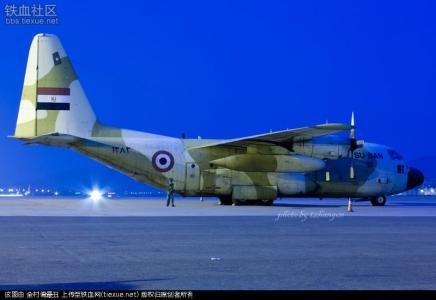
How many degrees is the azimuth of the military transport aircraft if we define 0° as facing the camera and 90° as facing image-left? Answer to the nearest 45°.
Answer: approximately 270°
